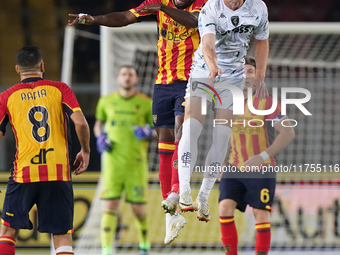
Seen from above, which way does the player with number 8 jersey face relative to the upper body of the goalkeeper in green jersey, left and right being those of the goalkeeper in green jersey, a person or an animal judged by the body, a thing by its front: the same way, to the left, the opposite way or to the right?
the opposite way

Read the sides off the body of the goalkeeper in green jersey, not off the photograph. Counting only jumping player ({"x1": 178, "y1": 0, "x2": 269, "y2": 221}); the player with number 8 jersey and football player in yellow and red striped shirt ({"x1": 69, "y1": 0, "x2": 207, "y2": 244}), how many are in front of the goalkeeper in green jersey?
3

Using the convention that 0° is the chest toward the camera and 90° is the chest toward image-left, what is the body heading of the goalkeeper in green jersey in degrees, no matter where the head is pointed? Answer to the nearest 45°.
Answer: approximately 0°

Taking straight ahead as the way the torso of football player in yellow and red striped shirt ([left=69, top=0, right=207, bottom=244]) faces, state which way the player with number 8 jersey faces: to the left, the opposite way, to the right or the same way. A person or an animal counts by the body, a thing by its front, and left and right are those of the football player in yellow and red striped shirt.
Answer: the opposite way

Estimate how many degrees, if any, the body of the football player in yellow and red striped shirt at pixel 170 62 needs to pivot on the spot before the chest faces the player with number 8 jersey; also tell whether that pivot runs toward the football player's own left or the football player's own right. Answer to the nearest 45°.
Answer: approximately 90° to the football player's own right

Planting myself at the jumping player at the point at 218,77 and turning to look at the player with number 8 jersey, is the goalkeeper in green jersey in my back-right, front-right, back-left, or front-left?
back-right

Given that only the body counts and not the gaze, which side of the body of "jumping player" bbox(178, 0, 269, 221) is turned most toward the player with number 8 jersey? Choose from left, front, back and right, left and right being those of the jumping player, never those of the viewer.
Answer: front

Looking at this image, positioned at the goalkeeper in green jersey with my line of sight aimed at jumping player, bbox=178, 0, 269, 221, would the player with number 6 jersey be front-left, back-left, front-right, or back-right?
front-left

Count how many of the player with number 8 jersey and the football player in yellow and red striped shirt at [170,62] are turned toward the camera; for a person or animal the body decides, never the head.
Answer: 1

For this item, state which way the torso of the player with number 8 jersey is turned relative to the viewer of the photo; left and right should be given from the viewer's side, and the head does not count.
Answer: facing away from the viewer

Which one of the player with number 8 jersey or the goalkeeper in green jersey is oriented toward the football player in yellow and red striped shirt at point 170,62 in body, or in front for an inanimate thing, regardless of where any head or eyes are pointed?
the goalkeeper in green jersey

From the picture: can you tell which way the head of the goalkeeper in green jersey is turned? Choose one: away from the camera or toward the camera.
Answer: toward the camera

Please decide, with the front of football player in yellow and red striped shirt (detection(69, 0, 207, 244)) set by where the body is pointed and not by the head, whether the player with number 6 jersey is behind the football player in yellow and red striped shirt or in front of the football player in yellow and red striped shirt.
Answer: behind

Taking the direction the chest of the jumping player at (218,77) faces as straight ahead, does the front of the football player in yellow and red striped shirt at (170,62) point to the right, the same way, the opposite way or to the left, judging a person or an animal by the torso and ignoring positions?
the same way

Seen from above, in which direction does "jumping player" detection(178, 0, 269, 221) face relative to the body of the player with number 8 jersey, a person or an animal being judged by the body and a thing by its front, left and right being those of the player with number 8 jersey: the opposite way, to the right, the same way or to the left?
the opposite way

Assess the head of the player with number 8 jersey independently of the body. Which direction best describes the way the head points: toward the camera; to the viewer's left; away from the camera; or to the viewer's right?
away from the camera

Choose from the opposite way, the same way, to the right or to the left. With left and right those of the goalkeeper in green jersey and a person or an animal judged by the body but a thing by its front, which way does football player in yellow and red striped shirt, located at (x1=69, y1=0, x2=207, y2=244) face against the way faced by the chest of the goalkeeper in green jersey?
the same way
